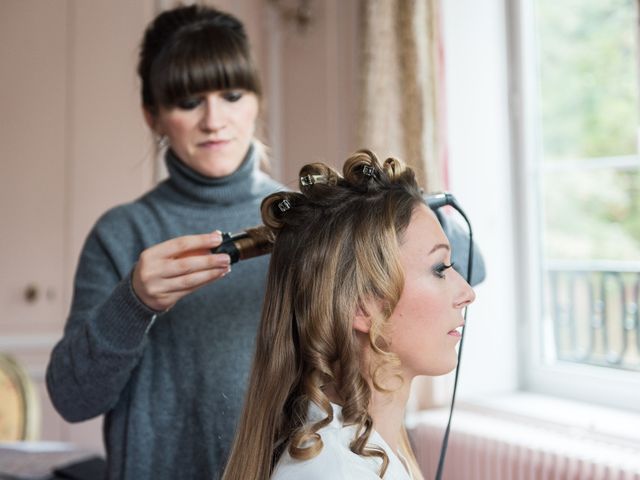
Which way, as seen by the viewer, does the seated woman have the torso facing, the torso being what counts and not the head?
to the viewer's right

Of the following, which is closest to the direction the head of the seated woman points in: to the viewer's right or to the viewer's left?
to the viewer's right

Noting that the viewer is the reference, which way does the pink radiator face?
facing the viewer and to the left of the viewer

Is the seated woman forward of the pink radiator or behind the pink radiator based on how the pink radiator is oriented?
forward

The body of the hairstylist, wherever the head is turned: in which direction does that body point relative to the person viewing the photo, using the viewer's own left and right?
facing the viewer and to the right of the viewer

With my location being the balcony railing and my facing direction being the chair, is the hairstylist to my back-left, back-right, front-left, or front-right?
front-left

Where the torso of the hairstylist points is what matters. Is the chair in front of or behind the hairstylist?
behind

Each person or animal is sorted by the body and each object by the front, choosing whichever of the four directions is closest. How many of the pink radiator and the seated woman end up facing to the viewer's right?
1
